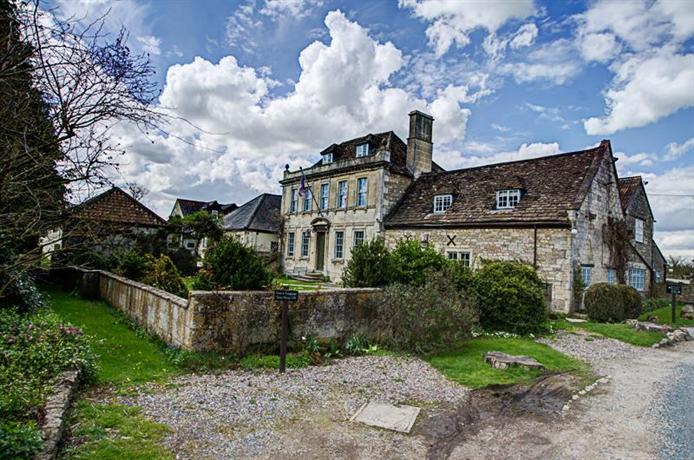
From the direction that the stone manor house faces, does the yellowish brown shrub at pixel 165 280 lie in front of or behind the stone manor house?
in front

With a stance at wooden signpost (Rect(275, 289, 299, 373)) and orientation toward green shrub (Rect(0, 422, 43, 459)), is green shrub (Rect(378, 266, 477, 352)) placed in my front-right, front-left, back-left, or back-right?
back-left

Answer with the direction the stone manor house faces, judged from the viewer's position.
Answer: facing the viewer and to the left of the viewer

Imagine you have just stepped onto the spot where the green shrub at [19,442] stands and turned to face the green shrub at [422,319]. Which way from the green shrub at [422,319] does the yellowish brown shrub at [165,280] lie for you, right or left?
left

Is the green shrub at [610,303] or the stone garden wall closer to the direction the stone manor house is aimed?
the stone garden wall

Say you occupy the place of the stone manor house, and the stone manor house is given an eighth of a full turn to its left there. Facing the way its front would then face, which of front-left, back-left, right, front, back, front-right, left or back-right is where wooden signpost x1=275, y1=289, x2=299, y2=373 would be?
front

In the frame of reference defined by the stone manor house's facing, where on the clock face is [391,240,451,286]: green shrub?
The green shrub is roughly at 11 o'clock from the stone manor house.

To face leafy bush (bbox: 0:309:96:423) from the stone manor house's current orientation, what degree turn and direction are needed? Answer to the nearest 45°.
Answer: approximately 45° to its left

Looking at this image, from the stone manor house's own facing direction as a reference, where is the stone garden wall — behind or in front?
in front
